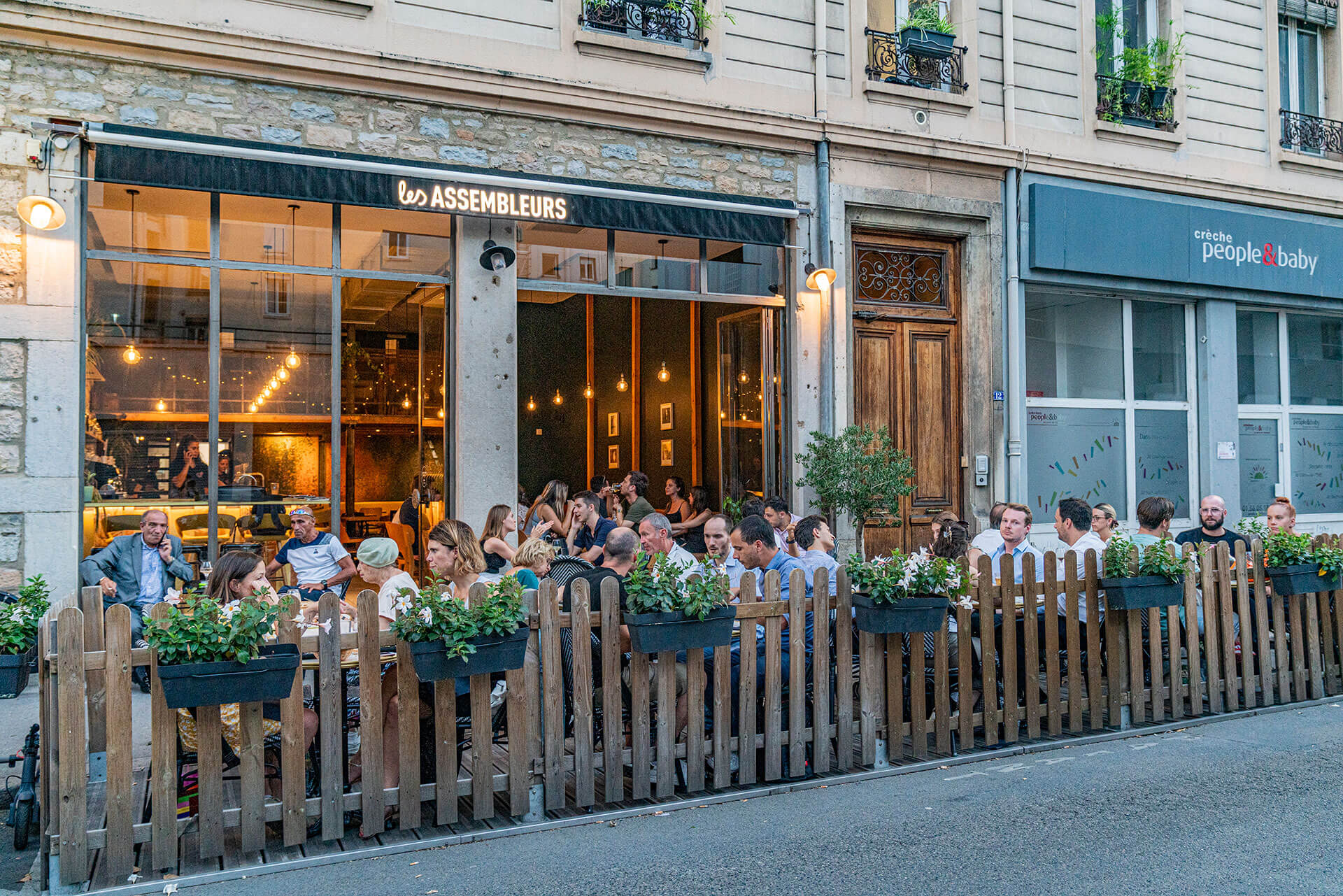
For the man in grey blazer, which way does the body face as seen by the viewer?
toward the camera

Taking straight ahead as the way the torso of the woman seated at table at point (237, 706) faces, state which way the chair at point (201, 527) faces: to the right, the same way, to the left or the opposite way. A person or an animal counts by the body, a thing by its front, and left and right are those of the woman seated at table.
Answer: to the right

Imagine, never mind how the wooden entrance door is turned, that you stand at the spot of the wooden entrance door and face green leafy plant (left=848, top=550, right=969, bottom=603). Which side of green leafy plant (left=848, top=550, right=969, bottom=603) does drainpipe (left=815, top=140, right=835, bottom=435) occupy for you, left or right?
right

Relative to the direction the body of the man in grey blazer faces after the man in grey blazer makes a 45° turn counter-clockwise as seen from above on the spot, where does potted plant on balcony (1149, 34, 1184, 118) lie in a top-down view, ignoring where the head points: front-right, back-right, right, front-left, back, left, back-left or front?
front-left

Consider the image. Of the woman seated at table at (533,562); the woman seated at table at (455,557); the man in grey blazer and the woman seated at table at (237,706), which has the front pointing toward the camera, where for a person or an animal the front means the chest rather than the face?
the man in grey blazer

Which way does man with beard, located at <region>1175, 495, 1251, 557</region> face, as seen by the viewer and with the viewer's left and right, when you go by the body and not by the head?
facing the viewer
